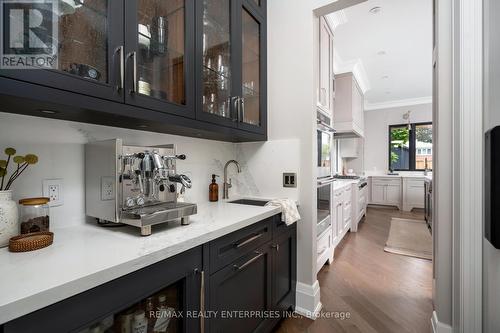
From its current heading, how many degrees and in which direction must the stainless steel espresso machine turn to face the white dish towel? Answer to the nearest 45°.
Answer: approximately 45° to its left

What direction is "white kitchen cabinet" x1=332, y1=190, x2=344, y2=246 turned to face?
to the viewer's right

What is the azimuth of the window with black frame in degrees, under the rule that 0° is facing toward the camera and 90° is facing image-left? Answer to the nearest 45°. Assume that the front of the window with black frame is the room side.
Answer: approximately 0°

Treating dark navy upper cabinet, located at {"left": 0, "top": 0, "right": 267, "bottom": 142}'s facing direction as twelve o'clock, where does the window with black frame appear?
The window with black frame is roughly at 10 o'clock from the dark navy upper cabinet.

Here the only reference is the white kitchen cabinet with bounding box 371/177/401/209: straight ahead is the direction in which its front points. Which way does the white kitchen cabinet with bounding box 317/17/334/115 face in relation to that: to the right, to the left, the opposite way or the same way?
to the left

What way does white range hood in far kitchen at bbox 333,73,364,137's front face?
to the viewer's right

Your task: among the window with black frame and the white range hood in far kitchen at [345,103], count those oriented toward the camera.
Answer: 1

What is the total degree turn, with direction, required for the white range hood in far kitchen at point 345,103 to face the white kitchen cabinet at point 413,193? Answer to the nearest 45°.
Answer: approximately 45° to its left

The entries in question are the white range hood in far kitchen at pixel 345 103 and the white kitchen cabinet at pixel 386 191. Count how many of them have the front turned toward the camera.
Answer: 1
